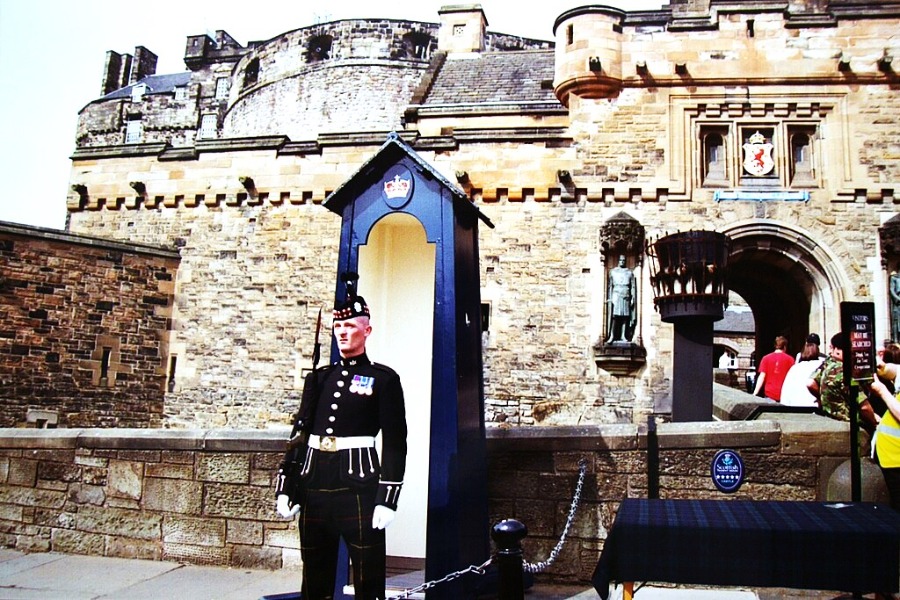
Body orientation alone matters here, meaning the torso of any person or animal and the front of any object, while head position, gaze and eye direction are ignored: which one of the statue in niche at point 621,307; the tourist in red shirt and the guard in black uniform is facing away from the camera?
the tourist in red shirt

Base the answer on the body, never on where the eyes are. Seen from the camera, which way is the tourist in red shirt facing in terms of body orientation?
away from the camera

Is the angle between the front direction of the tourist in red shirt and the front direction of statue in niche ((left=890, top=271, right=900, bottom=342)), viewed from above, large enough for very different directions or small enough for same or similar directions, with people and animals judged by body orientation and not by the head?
very different directions

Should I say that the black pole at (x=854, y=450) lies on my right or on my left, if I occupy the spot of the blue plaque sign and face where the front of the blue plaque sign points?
on my left

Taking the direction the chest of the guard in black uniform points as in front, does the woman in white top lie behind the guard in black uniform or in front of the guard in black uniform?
behind

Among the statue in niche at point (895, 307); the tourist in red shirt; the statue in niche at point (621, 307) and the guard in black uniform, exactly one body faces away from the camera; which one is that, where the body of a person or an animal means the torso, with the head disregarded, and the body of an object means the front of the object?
the tourist in red shirt

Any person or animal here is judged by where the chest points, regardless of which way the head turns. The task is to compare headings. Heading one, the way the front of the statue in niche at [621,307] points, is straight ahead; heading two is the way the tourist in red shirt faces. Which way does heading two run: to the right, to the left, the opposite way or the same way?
the opposite way

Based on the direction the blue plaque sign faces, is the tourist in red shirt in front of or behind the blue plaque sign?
behind

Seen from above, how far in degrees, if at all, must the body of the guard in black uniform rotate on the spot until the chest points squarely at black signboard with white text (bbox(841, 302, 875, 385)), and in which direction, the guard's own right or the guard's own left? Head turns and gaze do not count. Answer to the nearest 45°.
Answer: approximately 135° to the guard's own left

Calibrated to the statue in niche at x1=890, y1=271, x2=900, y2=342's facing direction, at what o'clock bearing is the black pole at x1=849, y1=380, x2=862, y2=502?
The black pole is roughly at 12 o'clock from the statue in niche.

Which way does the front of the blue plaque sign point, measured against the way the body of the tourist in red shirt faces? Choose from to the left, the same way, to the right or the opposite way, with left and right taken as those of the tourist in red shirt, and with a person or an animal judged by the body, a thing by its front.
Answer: the opposite way

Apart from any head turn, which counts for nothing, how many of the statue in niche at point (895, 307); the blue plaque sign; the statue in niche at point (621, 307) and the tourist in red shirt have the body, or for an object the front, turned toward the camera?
3
